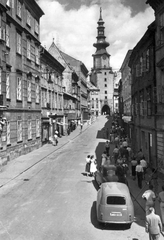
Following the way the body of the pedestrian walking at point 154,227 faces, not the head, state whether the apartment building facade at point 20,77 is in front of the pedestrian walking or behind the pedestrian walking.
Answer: in front

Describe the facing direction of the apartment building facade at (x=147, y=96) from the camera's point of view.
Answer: facing to the left of the viewer

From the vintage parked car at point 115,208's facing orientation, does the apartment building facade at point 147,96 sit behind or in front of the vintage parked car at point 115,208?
in front

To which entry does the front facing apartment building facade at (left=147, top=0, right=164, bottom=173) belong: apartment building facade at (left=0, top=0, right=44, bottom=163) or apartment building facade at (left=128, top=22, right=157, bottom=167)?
apartment building facade at (left=0, top=0, right=44, bottom=163)

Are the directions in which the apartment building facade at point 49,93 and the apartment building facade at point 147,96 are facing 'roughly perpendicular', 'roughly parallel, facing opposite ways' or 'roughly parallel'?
roughly parallel, facing opposite ways

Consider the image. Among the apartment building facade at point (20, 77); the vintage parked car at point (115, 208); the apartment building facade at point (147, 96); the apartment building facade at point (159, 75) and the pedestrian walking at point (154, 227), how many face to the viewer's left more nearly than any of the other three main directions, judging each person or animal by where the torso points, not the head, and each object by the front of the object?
2

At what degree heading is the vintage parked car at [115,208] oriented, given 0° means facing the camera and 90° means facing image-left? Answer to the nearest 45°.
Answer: approximately 180°

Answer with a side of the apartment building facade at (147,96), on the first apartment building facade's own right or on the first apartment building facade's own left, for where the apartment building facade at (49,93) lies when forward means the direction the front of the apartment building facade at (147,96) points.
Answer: on the first apartment building facade's own right

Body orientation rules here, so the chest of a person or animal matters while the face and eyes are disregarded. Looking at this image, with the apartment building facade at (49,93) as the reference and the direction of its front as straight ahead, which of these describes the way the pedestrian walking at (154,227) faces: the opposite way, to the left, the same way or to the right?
to the left

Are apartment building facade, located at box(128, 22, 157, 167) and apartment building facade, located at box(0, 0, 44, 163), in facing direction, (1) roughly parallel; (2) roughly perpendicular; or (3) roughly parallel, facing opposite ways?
roughly parallel, facing opposite ways

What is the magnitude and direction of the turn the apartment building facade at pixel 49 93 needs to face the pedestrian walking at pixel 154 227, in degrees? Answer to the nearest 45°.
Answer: approximately 90° to its right

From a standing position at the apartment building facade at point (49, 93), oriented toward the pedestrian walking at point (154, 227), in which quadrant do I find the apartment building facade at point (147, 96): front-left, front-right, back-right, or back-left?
front-left

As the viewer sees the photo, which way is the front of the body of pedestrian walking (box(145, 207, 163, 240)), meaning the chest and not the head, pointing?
away from the camera

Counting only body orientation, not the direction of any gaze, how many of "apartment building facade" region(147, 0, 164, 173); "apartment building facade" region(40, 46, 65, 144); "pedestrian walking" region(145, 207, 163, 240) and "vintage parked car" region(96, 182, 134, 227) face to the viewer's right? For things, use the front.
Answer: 1

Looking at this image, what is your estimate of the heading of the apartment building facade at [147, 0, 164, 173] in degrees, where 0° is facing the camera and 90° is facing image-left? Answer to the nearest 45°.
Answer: approximately 90°

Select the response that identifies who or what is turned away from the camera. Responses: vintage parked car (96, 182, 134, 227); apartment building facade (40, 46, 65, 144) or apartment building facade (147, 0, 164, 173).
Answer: the vintage parked car

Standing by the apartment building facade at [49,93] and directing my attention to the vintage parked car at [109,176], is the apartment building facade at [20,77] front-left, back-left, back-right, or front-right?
front-right
